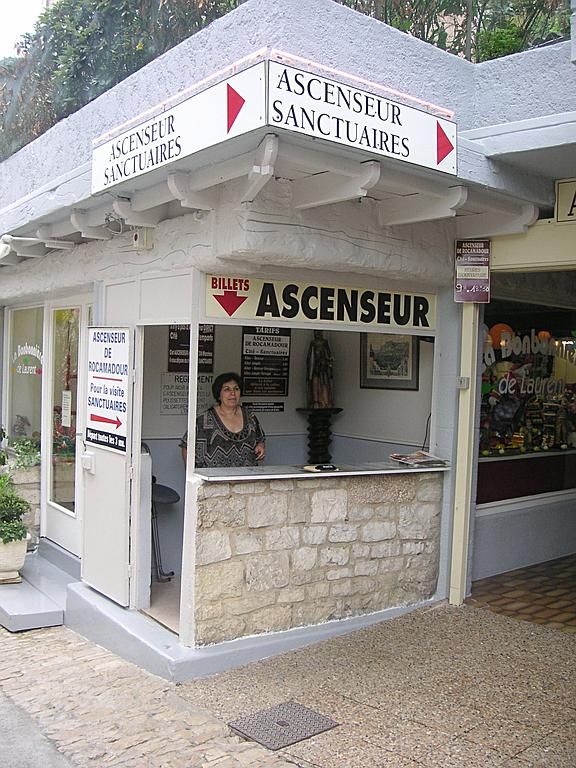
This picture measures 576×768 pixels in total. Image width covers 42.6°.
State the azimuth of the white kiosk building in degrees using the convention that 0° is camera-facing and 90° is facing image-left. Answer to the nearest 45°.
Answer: approximately 315°

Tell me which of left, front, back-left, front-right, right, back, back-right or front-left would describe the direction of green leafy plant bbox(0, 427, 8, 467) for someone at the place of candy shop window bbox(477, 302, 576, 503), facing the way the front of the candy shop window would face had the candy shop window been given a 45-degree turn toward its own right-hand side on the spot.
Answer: right

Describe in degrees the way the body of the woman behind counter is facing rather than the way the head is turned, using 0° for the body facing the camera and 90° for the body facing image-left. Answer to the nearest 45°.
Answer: approximately 315°

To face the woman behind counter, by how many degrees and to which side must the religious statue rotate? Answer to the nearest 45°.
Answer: approximately 45° to its right
